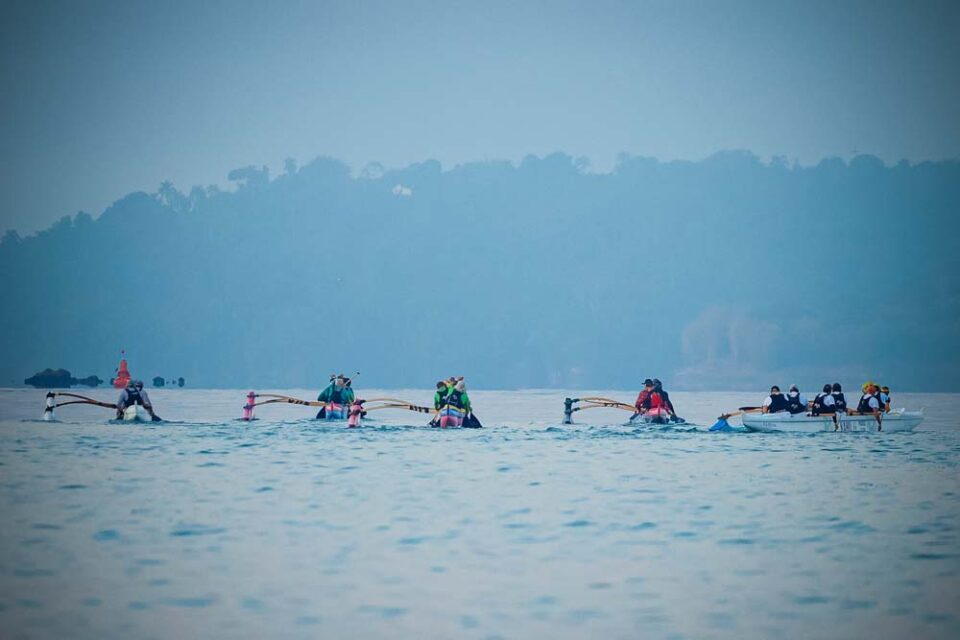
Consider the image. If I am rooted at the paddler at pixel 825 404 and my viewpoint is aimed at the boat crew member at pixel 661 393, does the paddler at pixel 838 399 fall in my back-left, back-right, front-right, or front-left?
back-right

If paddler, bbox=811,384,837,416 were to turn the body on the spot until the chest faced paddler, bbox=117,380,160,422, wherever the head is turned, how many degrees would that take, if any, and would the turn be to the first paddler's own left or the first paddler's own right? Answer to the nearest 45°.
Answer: approximately 135° to the first paddler's own left

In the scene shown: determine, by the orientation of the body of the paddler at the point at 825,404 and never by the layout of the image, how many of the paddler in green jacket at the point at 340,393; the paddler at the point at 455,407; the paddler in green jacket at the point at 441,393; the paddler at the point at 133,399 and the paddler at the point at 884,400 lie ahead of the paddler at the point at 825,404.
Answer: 1

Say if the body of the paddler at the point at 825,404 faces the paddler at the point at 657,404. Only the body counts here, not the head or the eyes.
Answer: no

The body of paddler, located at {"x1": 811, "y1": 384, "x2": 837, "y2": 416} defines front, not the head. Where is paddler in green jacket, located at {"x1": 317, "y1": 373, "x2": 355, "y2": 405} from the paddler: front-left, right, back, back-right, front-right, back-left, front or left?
back-left

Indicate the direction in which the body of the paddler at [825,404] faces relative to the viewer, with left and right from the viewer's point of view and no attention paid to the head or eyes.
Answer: facing away from the viewer and to the right of the viewer

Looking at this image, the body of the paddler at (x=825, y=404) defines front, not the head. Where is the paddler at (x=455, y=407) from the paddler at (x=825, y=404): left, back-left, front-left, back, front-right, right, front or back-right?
back-left

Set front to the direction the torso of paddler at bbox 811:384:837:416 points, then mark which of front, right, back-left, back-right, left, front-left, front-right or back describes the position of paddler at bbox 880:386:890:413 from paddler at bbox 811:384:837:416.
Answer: front
